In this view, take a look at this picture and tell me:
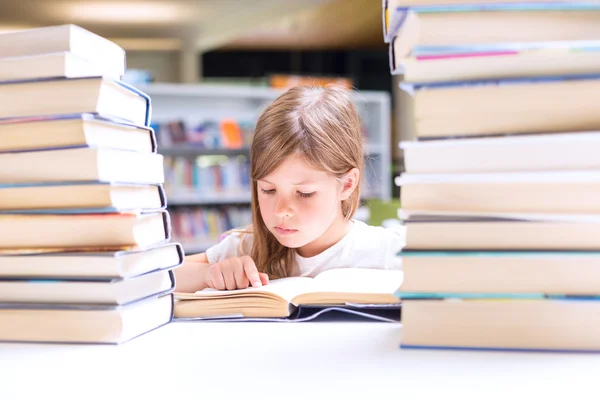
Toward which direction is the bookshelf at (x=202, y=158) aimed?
toward the camera

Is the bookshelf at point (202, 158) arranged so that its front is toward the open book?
yes

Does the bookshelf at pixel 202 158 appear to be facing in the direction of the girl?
yes
